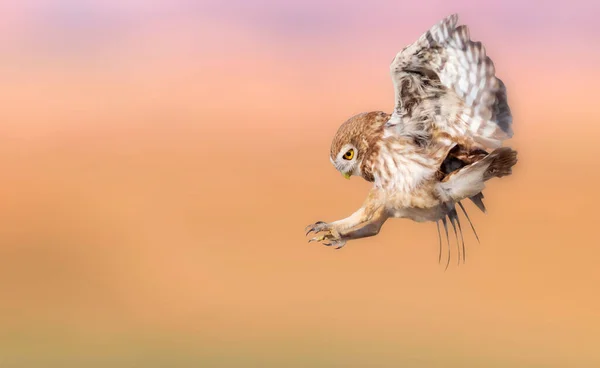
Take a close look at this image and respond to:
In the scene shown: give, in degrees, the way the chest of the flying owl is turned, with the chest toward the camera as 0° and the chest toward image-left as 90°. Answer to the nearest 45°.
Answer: approximately 90°
